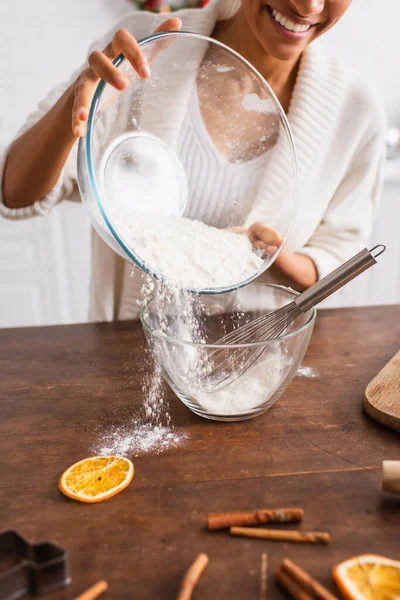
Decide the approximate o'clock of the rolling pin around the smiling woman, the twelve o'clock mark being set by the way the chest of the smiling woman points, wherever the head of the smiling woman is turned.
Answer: The rolling pin is roughly at 12 o'clock from the smiling woman.

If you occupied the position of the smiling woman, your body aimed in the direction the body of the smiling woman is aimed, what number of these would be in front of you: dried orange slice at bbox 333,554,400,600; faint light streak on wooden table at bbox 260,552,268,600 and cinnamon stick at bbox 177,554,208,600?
3

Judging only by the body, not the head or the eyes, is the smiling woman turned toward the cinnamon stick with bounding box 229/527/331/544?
yes

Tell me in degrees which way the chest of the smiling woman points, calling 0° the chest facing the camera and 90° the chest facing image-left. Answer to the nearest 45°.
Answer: approximately 0°

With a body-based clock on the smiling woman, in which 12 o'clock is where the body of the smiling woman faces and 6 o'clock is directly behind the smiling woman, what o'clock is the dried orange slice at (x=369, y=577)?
The dried orange slice is roughly at 12 o'clock from the smiling woman.

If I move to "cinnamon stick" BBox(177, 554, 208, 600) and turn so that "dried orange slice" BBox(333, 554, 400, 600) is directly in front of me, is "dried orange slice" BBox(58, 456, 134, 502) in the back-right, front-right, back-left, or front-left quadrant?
back-left
